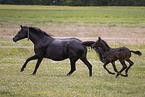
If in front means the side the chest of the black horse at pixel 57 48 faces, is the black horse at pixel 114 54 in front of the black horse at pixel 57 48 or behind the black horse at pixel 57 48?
behind

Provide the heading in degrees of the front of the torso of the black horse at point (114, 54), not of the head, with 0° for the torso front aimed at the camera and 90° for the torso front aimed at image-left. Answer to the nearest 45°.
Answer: approximately 90°

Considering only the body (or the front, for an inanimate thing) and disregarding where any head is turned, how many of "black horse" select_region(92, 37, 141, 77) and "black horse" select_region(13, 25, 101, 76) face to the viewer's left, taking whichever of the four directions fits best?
2

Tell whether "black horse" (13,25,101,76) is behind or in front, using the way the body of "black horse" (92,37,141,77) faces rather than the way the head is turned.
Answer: in front

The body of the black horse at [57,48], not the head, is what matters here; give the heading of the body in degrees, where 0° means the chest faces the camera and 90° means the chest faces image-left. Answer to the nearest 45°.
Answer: approximately 90°
